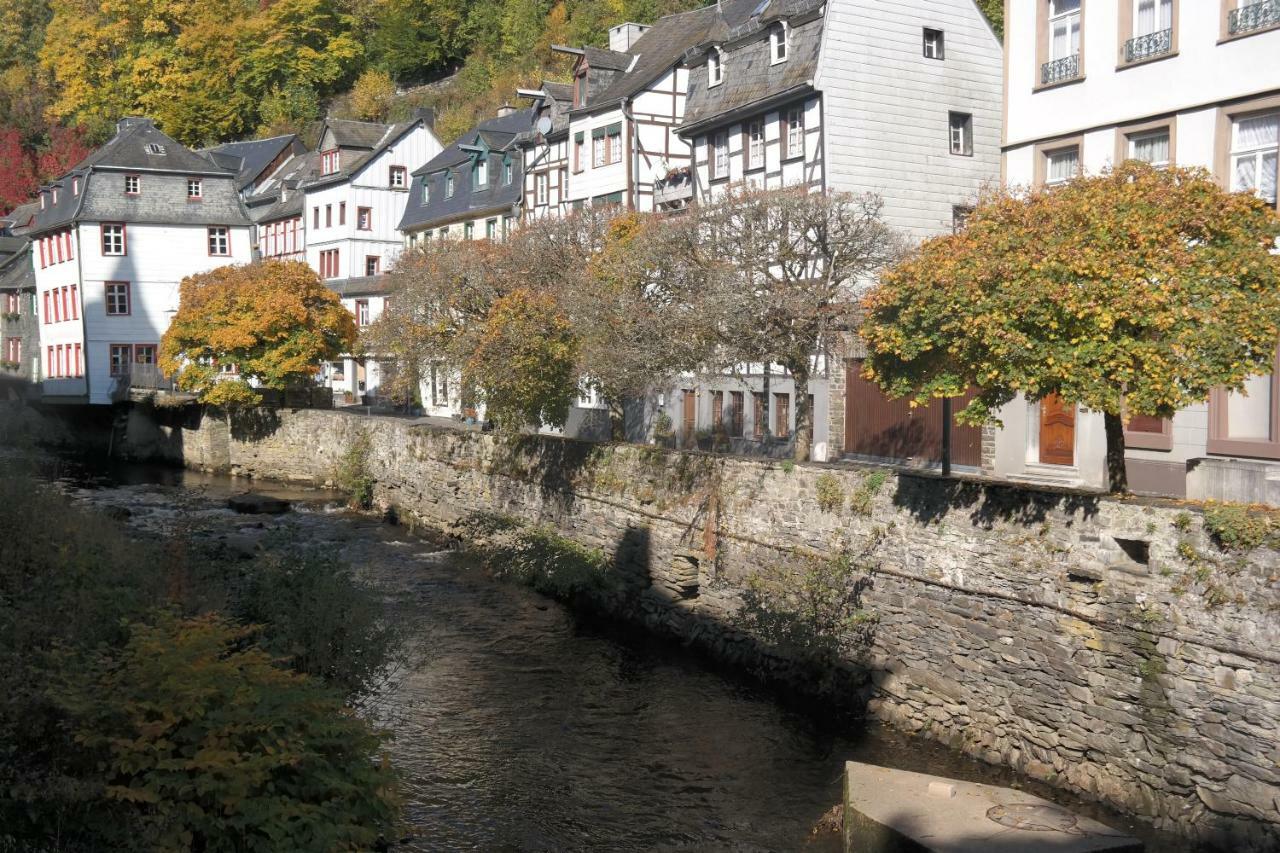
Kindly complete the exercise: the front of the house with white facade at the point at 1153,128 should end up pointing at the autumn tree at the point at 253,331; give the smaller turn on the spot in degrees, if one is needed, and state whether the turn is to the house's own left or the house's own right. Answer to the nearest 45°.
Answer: approximately 45° to the house's own right

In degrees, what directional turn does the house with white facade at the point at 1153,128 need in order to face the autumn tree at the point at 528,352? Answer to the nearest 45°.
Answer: approximately 45° to its right

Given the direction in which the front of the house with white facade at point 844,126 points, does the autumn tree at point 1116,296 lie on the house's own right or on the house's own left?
on the house's own left

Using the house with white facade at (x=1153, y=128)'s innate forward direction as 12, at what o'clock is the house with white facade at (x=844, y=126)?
the house with white facade at (x=844, y=126) is roughly at 3 o'clock from the house with white facade at (x=1153, y=128).

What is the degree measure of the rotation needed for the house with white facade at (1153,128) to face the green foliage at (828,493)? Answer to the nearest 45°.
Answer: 0° — it already faces it

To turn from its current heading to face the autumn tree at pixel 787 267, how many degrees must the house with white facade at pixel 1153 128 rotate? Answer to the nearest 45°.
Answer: approximately 45° to its right

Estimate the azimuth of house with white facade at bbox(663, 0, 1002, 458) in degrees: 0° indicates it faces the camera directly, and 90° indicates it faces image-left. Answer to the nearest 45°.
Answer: approximately 45°

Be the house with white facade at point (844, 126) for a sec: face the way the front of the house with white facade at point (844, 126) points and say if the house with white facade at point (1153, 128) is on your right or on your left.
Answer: on your left

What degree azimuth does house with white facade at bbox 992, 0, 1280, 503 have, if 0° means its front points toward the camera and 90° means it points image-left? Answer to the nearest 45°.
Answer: approximately 45°
